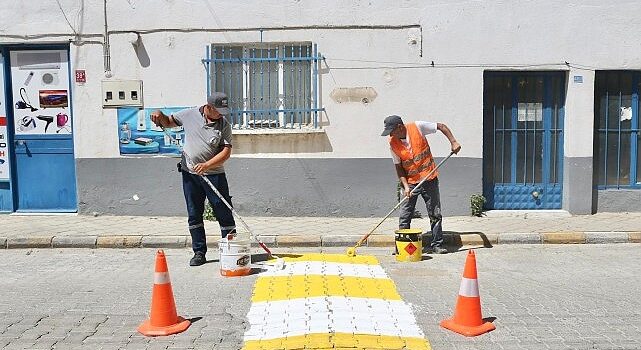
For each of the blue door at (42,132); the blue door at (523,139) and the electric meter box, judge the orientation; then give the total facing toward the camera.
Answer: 3

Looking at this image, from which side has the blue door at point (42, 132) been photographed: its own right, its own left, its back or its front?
front

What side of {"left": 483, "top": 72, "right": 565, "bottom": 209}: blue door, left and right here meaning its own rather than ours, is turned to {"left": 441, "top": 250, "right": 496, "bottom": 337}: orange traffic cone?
front

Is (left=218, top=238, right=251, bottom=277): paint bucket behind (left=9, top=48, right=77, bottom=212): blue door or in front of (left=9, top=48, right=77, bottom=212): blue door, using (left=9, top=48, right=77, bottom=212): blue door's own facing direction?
in front

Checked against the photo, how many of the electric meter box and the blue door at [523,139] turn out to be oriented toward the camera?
2

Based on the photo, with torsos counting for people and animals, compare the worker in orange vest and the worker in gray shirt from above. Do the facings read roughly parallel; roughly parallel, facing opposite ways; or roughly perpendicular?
roughly perpendicular

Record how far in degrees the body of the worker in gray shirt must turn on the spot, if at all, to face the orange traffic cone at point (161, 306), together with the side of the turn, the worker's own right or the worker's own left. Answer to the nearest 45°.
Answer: approximately 45° to the worker's own right

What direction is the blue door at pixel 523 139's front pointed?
toward the camera

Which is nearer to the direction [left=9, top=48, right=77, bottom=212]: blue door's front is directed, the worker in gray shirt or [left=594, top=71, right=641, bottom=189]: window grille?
the worker in gray shirt

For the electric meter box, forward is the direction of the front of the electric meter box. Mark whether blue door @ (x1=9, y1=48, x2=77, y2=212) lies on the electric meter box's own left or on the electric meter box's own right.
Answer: on the electric meter box's own right

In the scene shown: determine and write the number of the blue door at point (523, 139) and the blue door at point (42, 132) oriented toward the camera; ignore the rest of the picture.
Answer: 2
